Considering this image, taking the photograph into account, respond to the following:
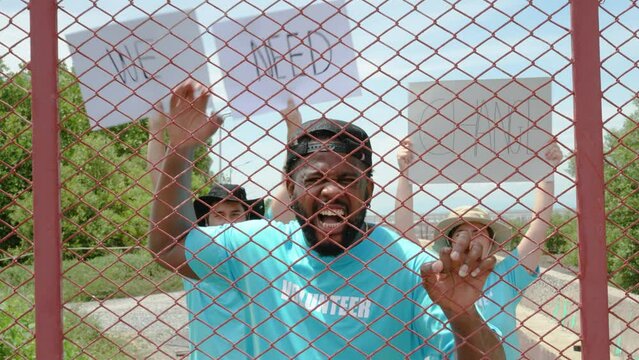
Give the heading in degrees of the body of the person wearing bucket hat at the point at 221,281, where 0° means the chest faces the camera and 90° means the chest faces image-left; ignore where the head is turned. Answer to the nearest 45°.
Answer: approximately 0°
